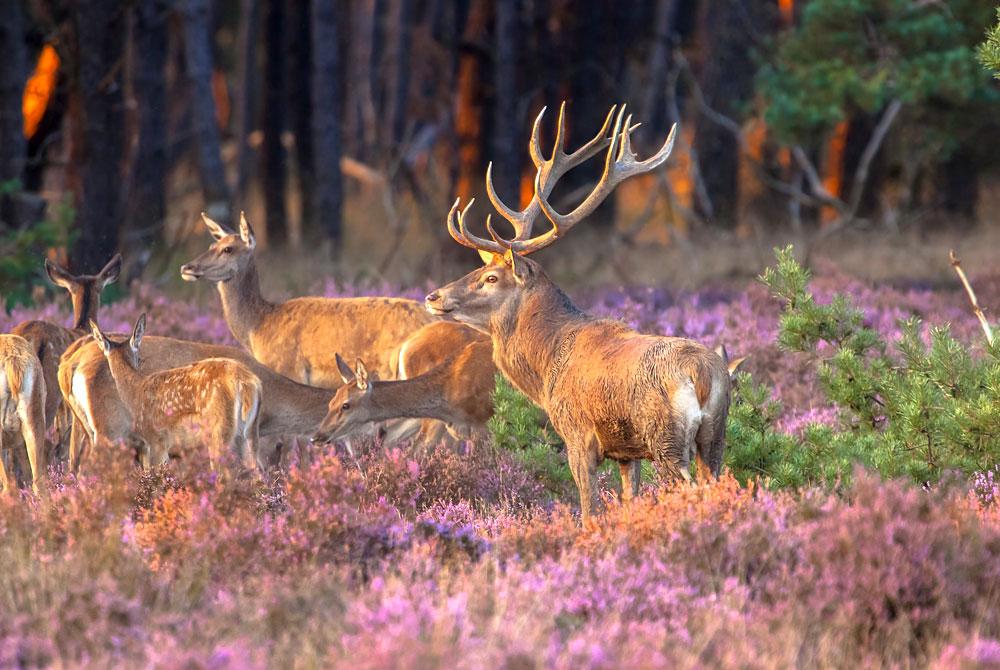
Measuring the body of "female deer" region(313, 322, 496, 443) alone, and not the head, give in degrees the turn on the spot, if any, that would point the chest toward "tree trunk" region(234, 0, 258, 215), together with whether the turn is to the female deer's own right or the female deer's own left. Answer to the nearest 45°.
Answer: approximately 90° to the female deer's own right

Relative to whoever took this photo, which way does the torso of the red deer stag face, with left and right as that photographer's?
facing away from the viewer and to the left of the viewer

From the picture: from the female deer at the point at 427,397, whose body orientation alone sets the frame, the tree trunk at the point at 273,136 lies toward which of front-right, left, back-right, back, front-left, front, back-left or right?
right

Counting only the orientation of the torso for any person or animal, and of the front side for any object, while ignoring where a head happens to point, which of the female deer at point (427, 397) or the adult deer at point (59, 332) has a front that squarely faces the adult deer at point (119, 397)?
the female deer at point (427, 397)

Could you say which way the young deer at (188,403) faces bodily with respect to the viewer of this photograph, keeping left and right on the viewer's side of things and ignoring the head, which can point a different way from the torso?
facing away from the viewer and to the left of the viewer

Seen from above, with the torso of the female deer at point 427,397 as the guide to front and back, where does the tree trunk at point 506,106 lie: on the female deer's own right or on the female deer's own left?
on the female deer's own right

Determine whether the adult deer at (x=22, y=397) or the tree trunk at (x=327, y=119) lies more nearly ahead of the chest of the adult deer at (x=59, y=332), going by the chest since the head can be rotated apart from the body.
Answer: the tree trunk

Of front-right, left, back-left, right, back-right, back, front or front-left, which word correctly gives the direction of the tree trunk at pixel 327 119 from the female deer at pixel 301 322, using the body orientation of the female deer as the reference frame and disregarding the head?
right

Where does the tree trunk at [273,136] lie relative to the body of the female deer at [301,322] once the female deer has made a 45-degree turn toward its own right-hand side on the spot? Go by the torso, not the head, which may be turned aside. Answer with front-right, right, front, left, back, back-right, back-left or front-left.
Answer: front-right

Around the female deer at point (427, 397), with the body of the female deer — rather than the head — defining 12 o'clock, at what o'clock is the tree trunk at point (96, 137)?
The tree trunk is roughly at 2 o'clock from the female deer.

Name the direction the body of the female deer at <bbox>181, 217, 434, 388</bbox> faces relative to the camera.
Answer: to the viewer's left

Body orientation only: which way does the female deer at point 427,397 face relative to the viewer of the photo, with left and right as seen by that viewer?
facing to the left of the viewer

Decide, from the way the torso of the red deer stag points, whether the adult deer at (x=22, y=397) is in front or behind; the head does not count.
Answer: in front

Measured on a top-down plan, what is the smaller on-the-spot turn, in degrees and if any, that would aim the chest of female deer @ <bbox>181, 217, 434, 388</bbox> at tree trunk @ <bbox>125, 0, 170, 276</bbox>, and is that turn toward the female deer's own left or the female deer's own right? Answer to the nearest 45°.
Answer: approximately 90° to the female deer's own right
